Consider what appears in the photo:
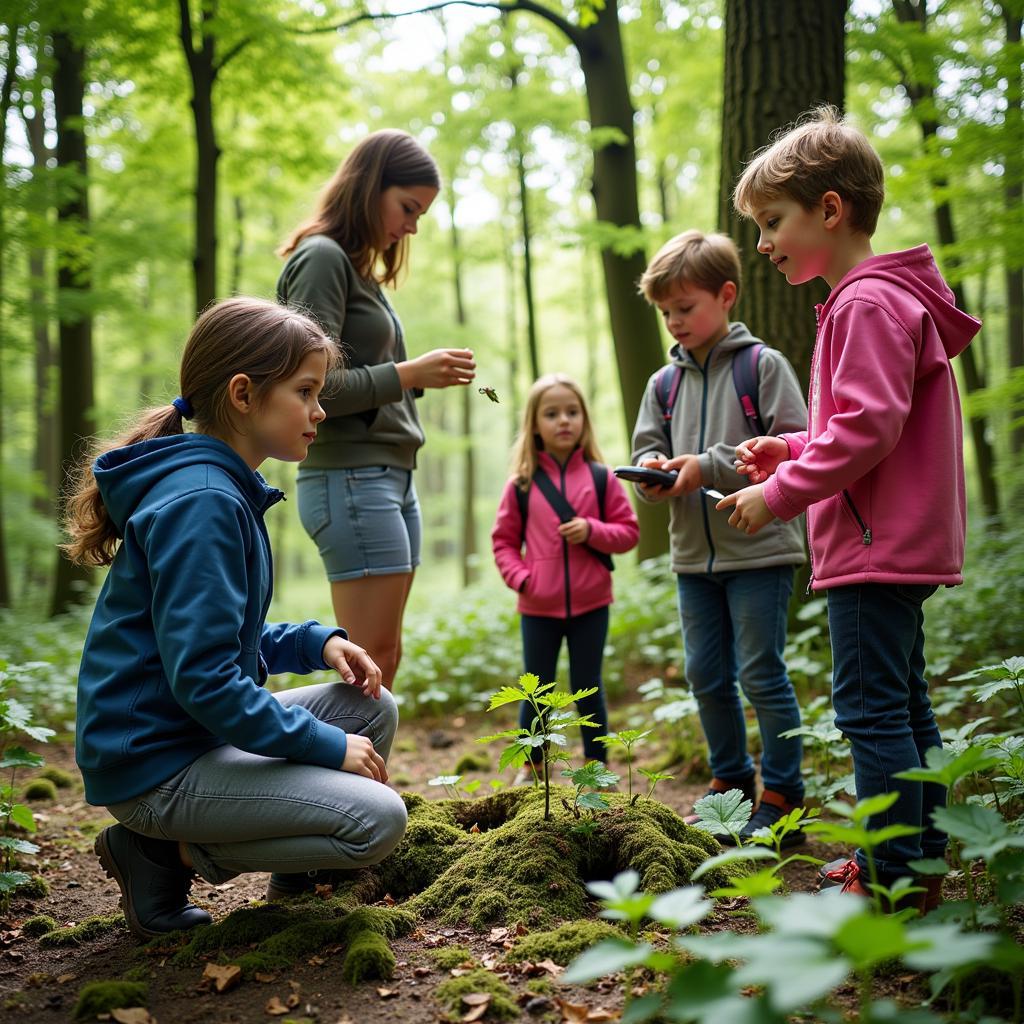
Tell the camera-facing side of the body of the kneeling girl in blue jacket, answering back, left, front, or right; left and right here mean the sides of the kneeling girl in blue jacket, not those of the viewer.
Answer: right

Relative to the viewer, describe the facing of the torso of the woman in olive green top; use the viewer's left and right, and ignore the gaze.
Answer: facing to the right of the viewer

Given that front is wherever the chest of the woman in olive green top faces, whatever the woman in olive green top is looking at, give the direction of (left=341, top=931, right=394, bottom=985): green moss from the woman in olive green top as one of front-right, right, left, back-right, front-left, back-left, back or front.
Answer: right

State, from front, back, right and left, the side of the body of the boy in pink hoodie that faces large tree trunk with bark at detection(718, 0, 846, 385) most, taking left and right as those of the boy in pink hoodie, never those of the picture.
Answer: right

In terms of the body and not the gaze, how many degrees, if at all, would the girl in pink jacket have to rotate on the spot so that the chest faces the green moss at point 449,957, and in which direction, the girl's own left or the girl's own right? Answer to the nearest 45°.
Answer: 0° — they already face it

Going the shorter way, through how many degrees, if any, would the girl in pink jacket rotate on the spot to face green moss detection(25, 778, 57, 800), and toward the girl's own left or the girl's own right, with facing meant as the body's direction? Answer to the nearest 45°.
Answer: approximately 90° to the girl's own right

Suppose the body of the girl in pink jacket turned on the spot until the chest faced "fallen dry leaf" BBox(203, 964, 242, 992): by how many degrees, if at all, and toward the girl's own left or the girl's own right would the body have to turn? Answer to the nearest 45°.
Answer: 0° — they already face it

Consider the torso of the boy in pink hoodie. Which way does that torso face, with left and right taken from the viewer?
facing to the left of the viewer
